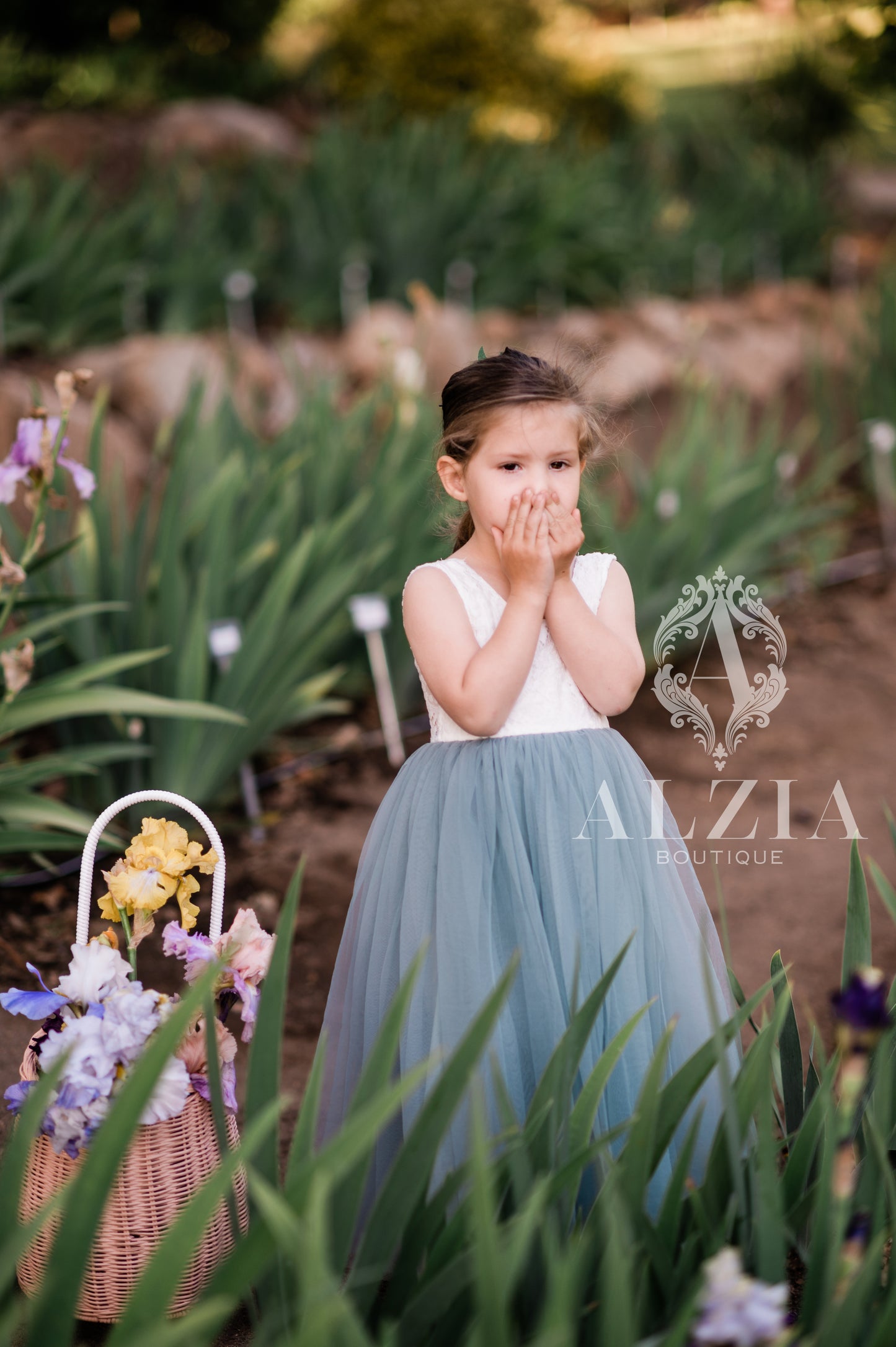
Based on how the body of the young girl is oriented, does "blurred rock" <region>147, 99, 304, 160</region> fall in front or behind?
behind

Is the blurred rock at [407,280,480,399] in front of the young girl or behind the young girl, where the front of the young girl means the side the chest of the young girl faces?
behind

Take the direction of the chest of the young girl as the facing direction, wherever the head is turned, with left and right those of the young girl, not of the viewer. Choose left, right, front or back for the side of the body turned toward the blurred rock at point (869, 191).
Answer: back

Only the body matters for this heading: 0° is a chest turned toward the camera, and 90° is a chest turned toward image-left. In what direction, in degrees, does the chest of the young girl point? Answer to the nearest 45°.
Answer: approximately 0°

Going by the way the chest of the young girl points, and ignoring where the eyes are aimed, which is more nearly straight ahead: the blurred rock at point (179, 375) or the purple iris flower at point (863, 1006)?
the purple iris flower

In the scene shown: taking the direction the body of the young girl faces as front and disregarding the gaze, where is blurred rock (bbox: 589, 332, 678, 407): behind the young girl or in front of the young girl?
behind

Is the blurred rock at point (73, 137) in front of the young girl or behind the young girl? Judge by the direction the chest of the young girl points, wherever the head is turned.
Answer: behind
